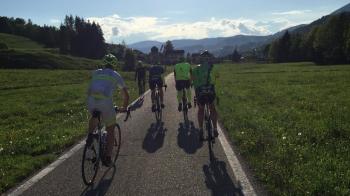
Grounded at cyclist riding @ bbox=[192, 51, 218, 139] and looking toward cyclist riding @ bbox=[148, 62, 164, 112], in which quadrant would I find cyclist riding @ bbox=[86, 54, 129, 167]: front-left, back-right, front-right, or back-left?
back-left

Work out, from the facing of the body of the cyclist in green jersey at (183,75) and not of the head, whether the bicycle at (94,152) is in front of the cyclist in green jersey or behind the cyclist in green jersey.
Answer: behind

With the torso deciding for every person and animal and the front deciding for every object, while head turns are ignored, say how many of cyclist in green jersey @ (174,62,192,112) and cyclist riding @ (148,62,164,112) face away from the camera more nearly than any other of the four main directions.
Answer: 2

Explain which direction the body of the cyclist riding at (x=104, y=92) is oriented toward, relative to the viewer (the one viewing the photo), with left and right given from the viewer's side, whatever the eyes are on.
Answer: facing away from the viewer and to the right of the viewer

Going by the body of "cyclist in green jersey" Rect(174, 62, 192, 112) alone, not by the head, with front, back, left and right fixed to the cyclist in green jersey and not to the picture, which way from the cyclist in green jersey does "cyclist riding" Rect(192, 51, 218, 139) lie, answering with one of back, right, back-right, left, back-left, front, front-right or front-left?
back

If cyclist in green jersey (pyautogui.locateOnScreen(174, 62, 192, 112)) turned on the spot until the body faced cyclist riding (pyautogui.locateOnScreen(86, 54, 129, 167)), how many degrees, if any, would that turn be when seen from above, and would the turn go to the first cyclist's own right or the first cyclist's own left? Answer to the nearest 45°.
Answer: approximately 180°

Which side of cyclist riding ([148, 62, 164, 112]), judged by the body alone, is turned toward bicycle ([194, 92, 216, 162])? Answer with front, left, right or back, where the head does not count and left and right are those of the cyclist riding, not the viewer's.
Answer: back

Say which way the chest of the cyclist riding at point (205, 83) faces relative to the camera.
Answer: away from the camera

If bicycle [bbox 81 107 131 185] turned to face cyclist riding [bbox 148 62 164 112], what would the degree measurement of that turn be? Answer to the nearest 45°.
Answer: approximately 45° to its left

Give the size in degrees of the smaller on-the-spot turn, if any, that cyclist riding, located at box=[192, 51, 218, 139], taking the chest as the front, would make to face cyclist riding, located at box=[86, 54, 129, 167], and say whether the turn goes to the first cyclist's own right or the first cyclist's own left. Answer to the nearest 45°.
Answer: approximately 135° to the first cyclist's own left

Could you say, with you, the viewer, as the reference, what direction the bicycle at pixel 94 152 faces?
facing away from the viewer and to the right of the viewer

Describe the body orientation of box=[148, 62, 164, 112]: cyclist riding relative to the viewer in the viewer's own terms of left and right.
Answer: facing away from the viewer

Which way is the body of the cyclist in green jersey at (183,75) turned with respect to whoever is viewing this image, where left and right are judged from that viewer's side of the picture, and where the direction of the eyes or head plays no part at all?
facing away from the viewer

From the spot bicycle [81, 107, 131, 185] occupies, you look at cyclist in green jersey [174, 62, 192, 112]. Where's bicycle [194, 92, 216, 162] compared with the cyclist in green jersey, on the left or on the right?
right
